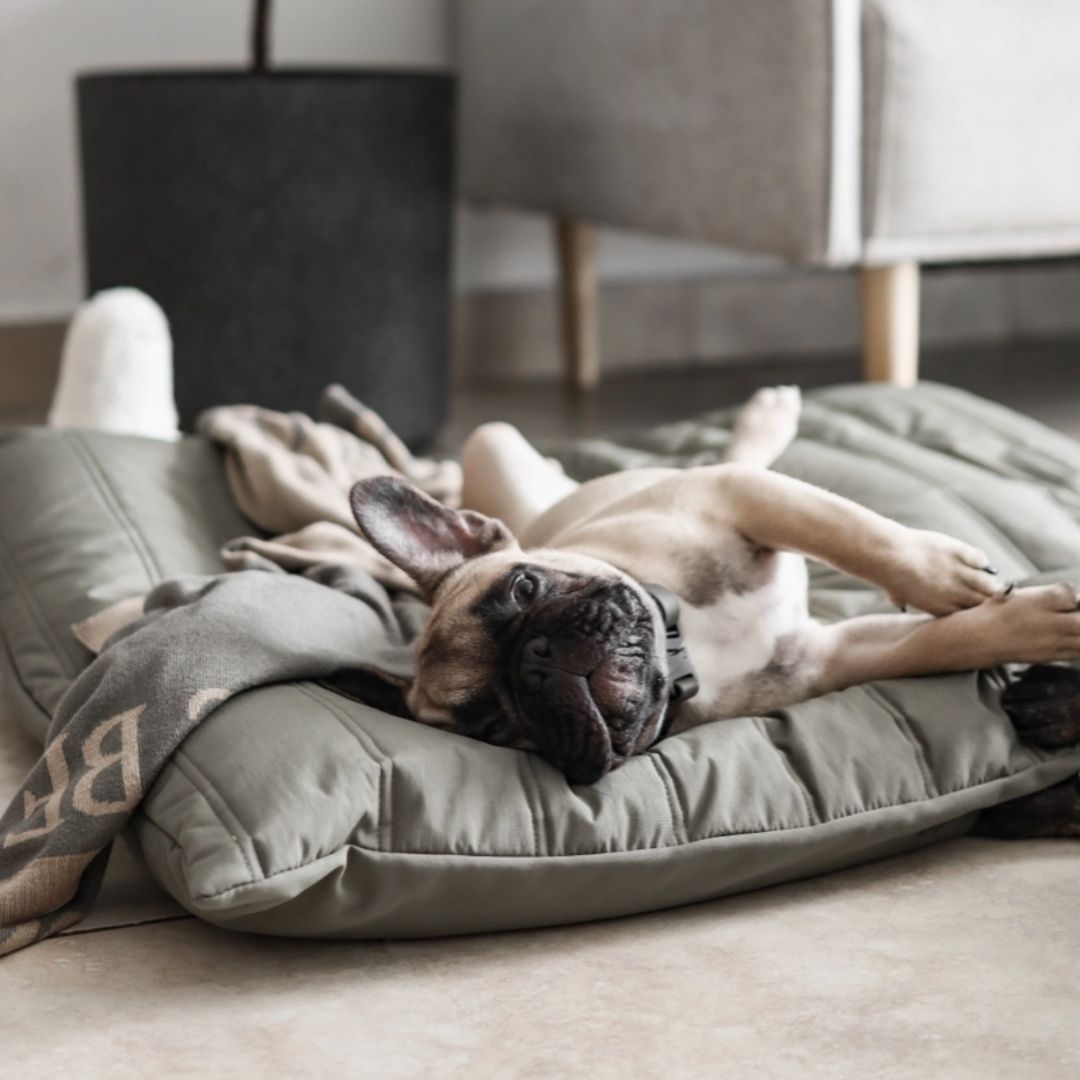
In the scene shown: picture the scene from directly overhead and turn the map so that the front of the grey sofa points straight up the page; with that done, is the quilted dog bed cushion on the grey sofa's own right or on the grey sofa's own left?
on the grey sofa's own right

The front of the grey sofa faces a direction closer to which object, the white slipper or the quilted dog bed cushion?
the quilted dog bed cushion

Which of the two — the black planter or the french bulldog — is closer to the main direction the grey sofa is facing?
the french bulldog

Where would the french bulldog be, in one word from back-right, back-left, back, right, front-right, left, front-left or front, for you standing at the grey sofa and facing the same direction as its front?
front-right

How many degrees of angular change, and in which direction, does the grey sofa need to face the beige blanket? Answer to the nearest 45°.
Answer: approximately 90° to its right

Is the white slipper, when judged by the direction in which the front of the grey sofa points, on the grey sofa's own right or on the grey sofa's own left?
on the grey sofa's own right

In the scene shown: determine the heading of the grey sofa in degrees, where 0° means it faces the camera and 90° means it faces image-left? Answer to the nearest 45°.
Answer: approximately 315°
